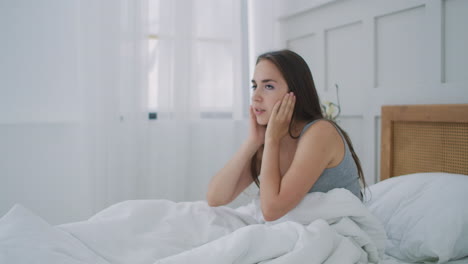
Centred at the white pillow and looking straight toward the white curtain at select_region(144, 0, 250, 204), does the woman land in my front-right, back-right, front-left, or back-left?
front-left

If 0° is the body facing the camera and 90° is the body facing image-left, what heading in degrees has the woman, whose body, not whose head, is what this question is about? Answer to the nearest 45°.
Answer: approximately 45°

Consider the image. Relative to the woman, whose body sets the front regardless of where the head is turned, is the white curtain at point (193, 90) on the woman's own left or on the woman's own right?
on the woman's own right

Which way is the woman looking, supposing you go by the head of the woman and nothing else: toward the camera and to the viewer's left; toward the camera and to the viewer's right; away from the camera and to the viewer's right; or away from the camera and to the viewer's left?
toward the camera and to the viewer's left
